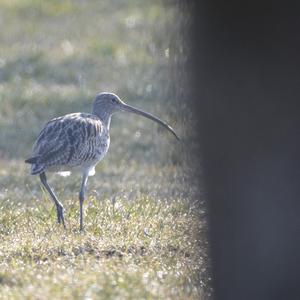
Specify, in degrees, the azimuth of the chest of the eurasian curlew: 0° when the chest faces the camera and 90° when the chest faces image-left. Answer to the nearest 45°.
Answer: approximately 270°
